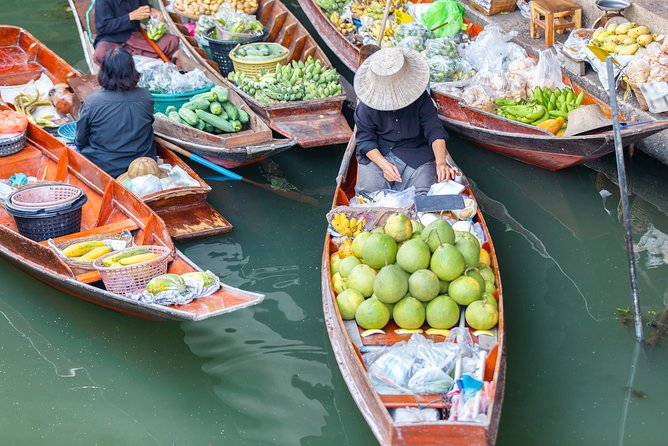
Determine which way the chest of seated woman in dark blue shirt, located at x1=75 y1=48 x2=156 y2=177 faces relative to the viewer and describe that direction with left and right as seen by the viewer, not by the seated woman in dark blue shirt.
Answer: facing away from the viewer

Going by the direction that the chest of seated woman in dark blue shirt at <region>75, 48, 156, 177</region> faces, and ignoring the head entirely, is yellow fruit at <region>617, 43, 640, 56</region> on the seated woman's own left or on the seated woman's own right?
on the seated woman's own right

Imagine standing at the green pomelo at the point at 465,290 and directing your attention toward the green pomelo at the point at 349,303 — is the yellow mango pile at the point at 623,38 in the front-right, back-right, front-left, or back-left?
back-right

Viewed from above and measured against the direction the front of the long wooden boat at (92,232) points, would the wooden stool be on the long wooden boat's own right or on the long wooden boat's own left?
on the long wooden boat's own left

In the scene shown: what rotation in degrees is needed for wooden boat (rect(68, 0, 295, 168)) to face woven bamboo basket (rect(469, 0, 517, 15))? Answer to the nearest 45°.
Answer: approximately 90° to its left

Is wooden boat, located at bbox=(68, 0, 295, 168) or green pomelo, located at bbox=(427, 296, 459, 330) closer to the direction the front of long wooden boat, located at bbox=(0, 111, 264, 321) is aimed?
the green pomelo

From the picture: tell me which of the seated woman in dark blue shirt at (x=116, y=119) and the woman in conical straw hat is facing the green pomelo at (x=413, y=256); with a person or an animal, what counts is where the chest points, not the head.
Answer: the woman in conical straw hat
